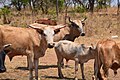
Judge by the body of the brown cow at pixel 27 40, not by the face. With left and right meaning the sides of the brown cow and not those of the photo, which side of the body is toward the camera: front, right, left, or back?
right

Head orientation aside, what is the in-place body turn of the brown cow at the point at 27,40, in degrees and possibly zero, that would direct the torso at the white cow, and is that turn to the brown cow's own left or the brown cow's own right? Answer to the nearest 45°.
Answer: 0° — it already faces it

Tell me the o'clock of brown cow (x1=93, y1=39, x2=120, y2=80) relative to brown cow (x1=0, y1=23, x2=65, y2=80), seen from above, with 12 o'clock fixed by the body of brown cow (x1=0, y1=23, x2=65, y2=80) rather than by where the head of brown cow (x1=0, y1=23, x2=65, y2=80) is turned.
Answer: brown cow (x1=93, y1=39, x2=120, y2=80) is roughly at 1 o'clock from brown cow (x1=0, y1=23, x2=65, y2=80).

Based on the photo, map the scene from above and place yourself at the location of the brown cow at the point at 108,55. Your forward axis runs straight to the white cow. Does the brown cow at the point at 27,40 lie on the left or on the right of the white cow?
left

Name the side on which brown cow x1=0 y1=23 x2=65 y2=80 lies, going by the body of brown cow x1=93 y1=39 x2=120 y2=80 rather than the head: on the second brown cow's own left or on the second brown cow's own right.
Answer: on the second brown cow's own left
